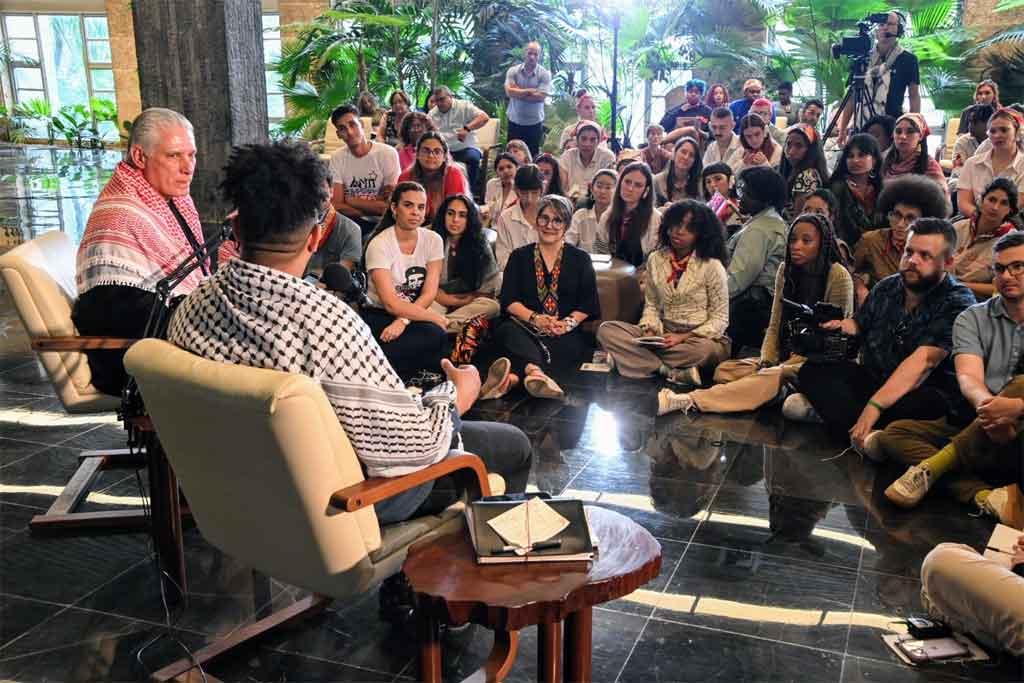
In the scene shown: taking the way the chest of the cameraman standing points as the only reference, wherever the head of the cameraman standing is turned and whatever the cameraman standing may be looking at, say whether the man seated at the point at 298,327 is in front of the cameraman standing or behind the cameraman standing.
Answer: in front

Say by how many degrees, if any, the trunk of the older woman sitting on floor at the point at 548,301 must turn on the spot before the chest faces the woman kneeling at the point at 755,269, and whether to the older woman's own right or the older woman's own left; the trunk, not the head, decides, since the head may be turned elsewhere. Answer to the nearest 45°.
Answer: approximately 90° to the older woman's own left

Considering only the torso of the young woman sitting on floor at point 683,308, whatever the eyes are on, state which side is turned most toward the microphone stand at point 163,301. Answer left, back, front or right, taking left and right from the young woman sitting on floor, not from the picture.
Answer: front

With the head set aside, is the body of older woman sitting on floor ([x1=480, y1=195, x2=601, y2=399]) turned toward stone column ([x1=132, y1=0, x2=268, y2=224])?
no

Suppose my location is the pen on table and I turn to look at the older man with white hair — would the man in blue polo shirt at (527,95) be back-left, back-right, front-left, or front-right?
front-right

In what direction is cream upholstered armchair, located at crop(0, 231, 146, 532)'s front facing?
to the viewer's right

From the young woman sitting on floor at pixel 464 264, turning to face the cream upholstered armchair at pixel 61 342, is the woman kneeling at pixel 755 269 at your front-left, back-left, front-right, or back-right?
back-left

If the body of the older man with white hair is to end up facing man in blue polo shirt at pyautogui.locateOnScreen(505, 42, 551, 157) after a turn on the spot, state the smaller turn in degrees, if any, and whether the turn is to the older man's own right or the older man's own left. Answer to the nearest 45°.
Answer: approximately 90° to the older man's own left

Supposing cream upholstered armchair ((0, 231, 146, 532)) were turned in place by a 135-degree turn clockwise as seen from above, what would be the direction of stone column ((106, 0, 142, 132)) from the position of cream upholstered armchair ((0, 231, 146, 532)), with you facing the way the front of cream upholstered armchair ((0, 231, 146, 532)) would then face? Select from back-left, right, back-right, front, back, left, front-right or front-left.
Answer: back-right

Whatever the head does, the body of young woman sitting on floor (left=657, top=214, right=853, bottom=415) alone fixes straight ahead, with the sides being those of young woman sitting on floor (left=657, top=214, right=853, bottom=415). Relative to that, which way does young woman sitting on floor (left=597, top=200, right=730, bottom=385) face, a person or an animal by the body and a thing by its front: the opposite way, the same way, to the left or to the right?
the same way

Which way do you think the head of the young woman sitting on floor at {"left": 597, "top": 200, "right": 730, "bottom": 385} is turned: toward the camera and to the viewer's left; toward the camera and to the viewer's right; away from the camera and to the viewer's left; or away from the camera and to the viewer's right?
toward the camera and to the viewer's left

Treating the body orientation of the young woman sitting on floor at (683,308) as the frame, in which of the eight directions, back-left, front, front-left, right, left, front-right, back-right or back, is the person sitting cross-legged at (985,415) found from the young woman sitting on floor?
left

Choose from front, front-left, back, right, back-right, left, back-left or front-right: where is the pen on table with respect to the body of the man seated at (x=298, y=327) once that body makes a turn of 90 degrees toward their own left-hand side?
back

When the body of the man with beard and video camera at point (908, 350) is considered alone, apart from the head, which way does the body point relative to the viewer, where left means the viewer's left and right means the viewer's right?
facing the viewer and to the left of the viewer

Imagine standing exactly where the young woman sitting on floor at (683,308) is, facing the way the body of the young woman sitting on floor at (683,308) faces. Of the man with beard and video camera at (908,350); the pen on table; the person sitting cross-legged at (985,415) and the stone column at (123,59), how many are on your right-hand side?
1

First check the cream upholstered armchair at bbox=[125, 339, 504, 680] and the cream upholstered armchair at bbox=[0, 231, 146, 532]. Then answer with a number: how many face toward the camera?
0

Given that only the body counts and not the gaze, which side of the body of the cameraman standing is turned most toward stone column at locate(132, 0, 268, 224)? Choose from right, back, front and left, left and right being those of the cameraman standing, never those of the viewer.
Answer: front

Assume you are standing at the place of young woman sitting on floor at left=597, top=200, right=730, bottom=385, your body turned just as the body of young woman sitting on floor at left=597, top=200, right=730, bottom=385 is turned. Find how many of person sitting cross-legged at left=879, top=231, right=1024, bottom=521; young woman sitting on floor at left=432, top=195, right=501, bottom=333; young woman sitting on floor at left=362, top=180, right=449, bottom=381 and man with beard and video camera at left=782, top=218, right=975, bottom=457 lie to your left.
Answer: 2

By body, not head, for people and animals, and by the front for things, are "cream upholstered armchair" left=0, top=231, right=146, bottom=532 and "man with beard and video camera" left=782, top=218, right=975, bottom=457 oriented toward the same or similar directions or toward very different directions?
very different directions

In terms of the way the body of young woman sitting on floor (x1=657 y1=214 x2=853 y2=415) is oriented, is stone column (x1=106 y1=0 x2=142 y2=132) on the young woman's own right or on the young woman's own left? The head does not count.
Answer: on the young woman's own right
